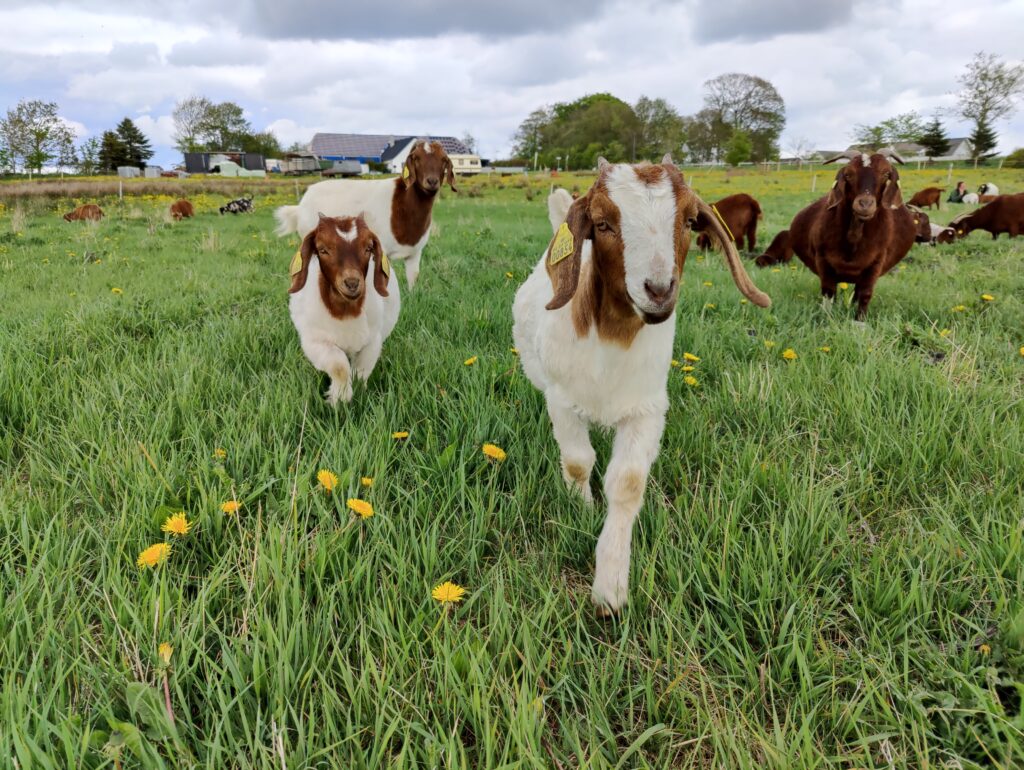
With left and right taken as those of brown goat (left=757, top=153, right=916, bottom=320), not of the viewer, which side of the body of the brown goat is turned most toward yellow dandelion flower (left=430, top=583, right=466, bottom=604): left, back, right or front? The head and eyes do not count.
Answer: front

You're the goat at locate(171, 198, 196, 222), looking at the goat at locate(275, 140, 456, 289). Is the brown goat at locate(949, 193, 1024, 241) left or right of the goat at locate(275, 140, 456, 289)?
left

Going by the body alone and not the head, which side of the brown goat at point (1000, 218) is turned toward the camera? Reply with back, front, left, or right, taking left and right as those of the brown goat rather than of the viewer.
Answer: left

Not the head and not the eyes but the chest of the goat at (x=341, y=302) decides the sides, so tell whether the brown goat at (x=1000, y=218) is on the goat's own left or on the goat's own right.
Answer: on the goat's own left

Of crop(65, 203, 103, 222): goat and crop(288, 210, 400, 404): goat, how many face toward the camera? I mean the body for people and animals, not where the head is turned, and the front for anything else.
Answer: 1

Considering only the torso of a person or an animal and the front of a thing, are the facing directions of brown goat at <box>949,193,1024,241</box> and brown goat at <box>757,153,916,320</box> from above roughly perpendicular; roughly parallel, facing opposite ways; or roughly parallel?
roughly perpendicular

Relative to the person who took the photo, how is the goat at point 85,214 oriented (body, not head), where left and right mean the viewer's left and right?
facing to the left of the viewer

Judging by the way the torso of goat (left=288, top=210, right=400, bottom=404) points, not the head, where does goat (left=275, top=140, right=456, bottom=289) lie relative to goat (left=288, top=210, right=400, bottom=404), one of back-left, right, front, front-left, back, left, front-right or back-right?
back
